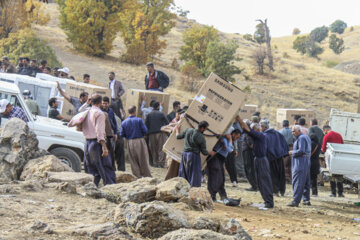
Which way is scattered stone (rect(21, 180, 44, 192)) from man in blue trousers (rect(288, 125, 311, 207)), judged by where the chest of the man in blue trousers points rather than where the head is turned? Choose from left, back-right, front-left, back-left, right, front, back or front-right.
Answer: front-left

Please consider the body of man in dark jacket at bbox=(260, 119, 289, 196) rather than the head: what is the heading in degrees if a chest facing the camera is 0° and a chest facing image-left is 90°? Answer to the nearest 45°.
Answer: approximately 135°

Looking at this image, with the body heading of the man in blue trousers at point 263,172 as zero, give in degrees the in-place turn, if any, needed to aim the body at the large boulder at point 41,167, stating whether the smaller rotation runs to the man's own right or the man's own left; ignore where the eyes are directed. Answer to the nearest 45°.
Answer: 0° — they already face it

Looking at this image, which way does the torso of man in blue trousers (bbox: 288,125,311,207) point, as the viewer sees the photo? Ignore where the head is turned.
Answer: to the viewer's left

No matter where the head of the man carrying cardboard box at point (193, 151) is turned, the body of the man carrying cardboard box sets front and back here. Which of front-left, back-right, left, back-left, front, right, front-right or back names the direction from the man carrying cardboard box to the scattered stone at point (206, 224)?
back-right

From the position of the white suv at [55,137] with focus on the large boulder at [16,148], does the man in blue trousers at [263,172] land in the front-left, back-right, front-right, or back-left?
back-left
